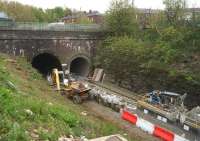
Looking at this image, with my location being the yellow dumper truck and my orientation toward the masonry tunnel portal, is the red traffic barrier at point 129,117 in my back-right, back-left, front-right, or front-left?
back-right

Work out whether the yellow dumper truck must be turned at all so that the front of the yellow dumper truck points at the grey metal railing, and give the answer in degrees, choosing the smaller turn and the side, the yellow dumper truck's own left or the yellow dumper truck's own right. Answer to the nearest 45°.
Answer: approximately 135° to the yellow dumper truck's own left

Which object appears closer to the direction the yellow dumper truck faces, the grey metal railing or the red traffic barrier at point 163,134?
the red traffic barrier
